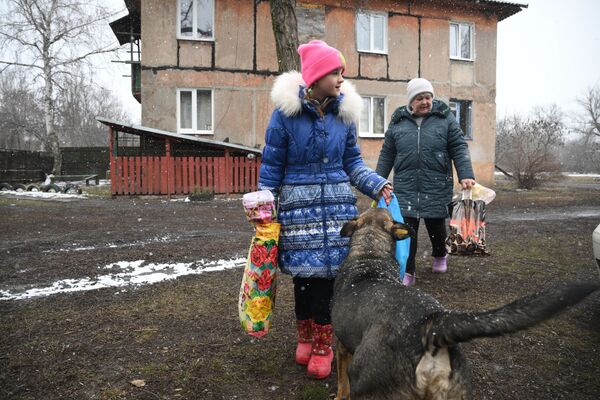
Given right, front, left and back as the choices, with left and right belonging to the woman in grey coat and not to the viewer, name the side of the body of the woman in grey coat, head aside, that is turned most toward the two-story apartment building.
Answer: back

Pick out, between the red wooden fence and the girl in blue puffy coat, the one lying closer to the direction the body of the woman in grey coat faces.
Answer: the girl in blue puffy coat

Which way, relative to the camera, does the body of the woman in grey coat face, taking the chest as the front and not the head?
toward the camera

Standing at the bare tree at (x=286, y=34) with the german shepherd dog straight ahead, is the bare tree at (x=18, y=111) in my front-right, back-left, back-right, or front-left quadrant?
back-right

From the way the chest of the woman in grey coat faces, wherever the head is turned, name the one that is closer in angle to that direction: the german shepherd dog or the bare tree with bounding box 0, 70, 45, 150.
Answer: the german shepherd dog

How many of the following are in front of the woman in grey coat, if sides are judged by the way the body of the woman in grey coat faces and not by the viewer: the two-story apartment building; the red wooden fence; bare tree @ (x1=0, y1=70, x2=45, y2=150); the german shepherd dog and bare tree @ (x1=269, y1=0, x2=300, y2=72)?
1

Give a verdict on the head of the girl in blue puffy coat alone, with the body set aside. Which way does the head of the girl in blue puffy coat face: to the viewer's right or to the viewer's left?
to the viewer's right

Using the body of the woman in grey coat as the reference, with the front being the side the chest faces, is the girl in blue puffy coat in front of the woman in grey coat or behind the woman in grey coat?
in front

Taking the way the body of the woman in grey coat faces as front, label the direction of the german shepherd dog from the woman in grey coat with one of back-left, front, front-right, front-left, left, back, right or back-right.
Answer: front

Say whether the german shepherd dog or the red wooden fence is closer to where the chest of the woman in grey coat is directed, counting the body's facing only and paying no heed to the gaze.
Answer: the german shepherd dog

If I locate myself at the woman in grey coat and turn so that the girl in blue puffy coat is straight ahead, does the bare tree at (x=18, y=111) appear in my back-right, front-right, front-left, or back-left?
back-right

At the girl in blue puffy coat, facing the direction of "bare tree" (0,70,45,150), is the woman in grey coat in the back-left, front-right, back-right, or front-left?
front-right
